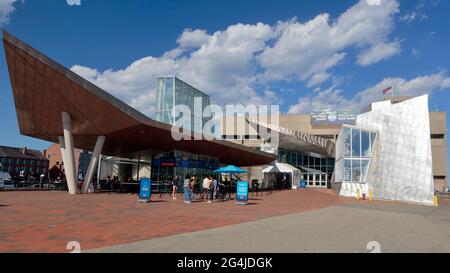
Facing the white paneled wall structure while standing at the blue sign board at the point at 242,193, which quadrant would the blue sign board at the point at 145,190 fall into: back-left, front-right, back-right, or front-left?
back-left

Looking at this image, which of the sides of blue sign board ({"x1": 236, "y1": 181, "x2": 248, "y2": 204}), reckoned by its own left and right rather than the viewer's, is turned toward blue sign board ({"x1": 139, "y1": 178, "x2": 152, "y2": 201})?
right

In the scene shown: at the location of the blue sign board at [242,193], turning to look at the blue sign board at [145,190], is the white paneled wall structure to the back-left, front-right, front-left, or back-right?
back-right

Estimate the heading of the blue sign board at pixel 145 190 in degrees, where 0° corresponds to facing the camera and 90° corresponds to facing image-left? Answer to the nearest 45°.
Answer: approximately 0°

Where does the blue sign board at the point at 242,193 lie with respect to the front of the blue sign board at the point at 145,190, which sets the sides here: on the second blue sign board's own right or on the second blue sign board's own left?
on the second blue sign board's own left

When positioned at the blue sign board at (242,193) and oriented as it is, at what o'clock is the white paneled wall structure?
The white paneled wall structure is roughly at 8 o'clock from the blue sign board.

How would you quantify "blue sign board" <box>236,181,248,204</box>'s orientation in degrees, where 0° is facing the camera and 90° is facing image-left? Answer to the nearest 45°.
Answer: approximately 0°

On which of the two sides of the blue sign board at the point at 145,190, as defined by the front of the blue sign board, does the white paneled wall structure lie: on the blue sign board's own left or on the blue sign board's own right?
on the blue sign board's own left

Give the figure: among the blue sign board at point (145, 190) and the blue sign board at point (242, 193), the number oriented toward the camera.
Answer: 2
